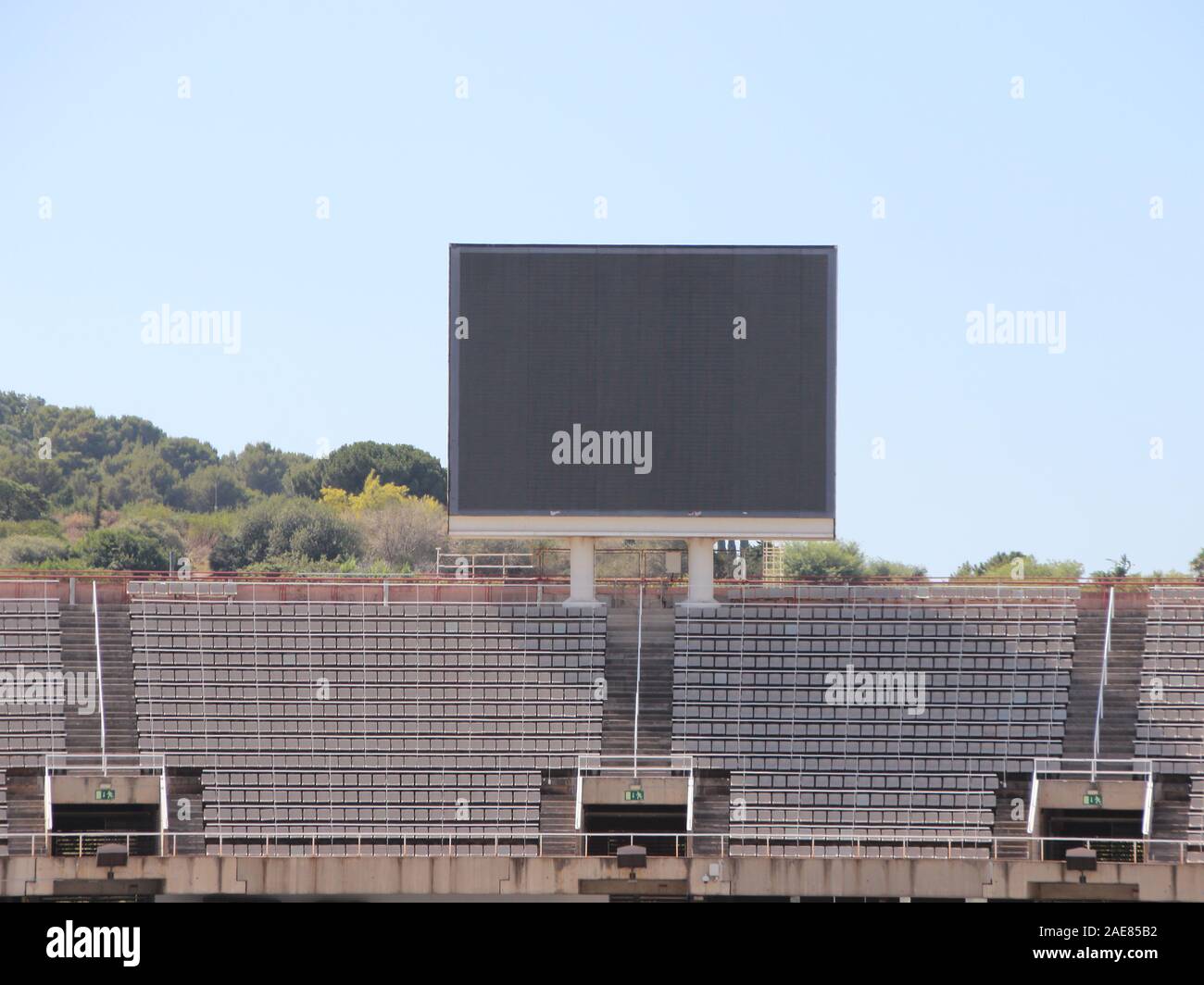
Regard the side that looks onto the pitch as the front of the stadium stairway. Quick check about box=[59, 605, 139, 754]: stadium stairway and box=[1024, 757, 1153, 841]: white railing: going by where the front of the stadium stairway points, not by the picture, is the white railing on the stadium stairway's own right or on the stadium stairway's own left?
on the stadium stairway's own left

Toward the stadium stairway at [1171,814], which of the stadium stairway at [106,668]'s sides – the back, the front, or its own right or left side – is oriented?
left

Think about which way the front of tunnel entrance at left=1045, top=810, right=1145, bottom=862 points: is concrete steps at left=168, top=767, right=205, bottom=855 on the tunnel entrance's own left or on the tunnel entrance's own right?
on the tunnel entrance's own right

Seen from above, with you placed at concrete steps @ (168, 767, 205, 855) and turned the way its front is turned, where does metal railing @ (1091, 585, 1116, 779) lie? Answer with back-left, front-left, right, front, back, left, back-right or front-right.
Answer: left

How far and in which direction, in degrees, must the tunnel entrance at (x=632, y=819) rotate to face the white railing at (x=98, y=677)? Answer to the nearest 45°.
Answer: approximately 90° to its right

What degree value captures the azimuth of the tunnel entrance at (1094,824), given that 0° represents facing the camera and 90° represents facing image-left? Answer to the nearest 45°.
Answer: approximately 0°

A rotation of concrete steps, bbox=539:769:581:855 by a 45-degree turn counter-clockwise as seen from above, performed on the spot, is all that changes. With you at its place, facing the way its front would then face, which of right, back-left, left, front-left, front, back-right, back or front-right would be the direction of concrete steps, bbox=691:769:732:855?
front-left

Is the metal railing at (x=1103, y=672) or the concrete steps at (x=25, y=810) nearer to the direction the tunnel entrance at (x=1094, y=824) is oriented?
the concrete steps

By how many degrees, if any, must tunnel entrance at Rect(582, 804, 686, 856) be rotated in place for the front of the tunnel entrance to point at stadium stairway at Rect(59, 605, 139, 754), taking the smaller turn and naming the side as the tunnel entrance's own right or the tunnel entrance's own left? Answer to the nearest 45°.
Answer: approximately 90° to the tunnel entrance's own right

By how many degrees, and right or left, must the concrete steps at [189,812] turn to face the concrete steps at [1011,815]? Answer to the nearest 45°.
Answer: approximately 90° to its left

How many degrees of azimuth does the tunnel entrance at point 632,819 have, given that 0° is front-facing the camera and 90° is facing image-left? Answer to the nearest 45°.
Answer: approximately 0°
